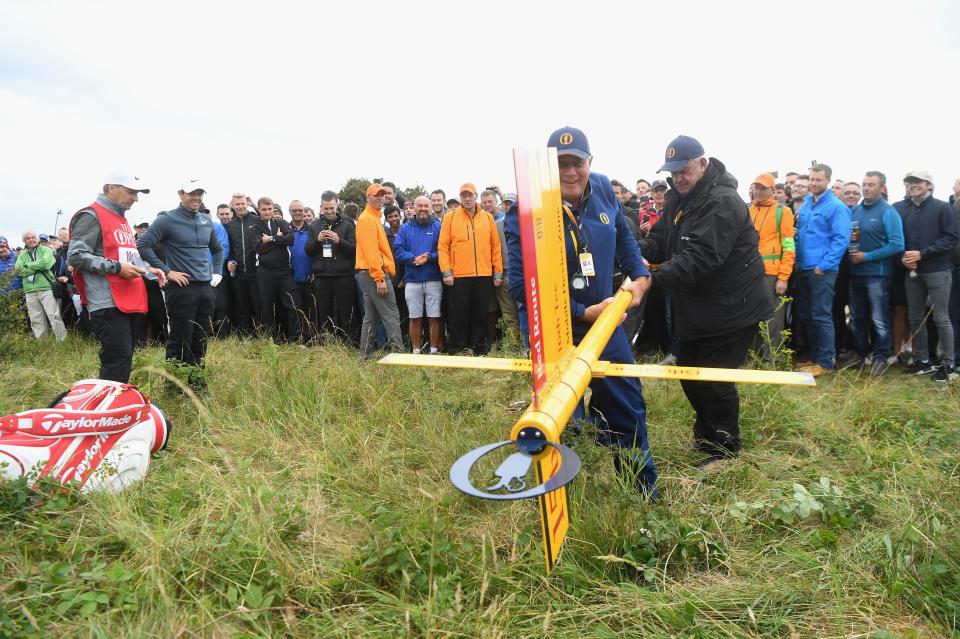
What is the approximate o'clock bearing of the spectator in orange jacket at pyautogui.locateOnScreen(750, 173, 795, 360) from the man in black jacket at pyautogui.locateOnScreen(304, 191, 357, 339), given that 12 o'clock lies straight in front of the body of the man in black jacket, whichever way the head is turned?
The spectator in orange jacket is roughly at 10 o'clock from the man in black jacket.

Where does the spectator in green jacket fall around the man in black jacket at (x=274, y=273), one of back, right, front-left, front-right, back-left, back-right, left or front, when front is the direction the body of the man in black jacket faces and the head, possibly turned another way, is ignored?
back-right

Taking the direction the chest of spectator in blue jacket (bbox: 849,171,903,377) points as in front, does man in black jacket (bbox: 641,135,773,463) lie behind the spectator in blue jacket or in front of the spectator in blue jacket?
in front

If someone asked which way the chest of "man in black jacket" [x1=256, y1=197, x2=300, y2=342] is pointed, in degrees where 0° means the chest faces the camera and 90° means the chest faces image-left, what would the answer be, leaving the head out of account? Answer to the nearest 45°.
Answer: approximately 0°

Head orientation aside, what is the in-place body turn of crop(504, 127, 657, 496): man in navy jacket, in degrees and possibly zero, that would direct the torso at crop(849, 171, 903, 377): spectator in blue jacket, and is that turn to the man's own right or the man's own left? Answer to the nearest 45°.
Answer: approximately 135° to the man's own left
